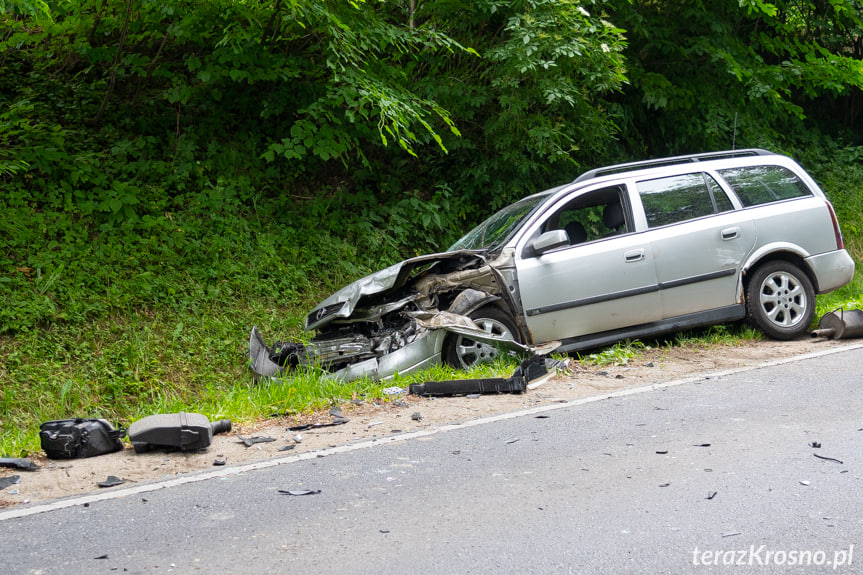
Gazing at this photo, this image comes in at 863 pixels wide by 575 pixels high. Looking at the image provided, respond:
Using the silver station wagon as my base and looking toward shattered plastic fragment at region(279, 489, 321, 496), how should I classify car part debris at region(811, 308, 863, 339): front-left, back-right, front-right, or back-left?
back-left

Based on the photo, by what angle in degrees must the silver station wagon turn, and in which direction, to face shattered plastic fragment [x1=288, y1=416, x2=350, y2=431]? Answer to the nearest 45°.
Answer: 0° — it already faces it

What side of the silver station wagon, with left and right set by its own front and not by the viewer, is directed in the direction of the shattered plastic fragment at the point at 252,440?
front

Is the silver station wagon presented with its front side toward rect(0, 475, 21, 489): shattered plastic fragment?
yes

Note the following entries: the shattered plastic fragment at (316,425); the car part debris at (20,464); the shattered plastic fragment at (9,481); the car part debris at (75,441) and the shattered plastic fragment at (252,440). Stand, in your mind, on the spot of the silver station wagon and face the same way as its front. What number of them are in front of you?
5

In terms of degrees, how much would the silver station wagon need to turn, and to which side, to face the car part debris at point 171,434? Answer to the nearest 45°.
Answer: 0° — it already faces it

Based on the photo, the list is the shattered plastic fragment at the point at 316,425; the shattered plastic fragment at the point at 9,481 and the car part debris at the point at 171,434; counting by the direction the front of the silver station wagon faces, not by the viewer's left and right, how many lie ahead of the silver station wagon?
3

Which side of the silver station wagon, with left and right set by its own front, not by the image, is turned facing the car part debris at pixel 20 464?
front

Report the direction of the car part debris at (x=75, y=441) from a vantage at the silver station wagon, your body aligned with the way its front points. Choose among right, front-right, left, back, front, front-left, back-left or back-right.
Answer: front
